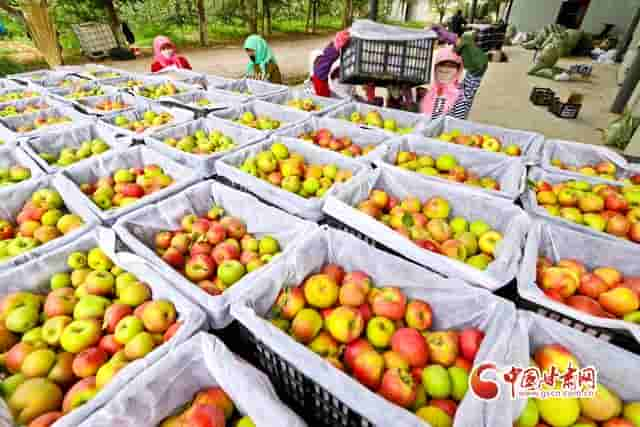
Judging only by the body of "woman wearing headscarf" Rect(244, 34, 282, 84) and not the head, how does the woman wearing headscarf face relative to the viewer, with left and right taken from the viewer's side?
facing the viewer and to the left of the viewer

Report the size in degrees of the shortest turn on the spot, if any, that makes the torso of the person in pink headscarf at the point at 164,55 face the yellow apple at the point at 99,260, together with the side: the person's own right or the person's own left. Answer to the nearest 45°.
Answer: approximately 45° to the person's own right

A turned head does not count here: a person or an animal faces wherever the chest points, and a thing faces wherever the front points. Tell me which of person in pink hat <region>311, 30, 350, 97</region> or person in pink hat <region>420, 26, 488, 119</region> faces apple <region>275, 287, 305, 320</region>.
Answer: person in pink hat <region>420, 26, 488, 119</region>

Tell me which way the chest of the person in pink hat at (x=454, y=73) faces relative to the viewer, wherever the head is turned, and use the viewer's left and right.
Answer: facing the viewer

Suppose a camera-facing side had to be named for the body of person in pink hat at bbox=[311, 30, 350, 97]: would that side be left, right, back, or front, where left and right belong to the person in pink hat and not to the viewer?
right

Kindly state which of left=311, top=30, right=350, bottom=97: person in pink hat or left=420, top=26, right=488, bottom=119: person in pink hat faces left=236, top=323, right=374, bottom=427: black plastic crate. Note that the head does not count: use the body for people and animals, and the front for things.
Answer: left=420, top=26, right=488, bottom=119: person in pink hat

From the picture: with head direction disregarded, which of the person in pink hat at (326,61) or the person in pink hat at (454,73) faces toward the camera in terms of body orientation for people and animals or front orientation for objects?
the person in pink hat at (454,73)

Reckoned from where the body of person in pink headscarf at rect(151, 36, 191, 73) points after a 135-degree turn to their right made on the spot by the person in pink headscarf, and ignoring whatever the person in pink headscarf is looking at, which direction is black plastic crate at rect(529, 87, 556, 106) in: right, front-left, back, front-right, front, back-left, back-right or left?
back

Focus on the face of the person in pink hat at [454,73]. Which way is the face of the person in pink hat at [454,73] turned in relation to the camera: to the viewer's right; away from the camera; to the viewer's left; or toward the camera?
toward the camera

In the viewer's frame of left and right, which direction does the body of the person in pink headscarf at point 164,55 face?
facing the viewer and to the right of the viewer

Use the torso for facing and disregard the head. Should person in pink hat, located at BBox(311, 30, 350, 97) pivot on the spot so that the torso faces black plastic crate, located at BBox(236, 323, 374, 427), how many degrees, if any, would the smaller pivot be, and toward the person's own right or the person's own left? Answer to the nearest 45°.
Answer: approximately 90° to the person's own right

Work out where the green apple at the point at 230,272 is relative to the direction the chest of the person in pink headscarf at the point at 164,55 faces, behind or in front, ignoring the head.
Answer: in front

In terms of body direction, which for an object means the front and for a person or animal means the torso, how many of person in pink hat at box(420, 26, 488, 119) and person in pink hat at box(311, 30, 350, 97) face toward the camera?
1

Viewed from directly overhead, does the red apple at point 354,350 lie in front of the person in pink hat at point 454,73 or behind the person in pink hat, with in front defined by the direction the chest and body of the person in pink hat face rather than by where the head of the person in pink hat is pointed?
in front

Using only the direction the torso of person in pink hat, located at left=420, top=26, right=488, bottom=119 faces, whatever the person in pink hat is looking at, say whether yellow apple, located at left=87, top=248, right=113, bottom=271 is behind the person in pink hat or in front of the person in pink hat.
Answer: in front
